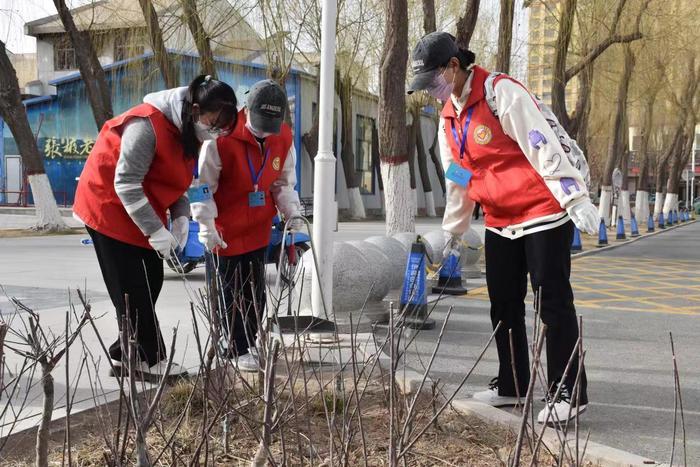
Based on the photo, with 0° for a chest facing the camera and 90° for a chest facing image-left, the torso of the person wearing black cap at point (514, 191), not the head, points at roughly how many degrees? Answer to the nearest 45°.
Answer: approximately 45°

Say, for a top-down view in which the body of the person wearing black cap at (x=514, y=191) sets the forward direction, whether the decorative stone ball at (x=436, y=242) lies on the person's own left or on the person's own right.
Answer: on the person's own right

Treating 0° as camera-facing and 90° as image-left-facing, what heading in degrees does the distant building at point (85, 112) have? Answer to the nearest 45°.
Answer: approximately 0°

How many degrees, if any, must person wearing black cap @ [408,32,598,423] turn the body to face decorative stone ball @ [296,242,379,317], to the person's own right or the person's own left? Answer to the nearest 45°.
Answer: approximately 90° to the person's own right

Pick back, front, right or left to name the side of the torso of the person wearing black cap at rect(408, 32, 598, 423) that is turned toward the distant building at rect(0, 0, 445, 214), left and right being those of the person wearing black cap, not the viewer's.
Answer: right

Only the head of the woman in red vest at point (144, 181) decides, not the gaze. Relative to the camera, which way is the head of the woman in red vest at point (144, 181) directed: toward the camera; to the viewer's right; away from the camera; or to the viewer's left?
to the viewer's right

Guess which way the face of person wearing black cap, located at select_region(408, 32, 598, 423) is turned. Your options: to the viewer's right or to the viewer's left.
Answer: to the viewer's left

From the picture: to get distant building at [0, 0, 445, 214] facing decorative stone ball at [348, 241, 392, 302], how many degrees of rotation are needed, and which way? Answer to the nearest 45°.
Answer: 0° — it already faces it

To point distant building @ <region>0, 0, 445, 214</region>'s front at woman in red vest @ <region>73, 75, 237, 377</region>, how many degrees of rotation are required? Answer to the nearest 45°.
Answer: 0° — it already faces them

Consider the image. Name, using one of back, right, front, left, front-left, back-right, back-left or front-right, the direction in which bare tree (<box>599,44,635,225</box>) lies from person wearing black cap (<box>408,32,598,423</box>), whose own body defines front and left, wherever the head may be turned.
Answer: back-right
